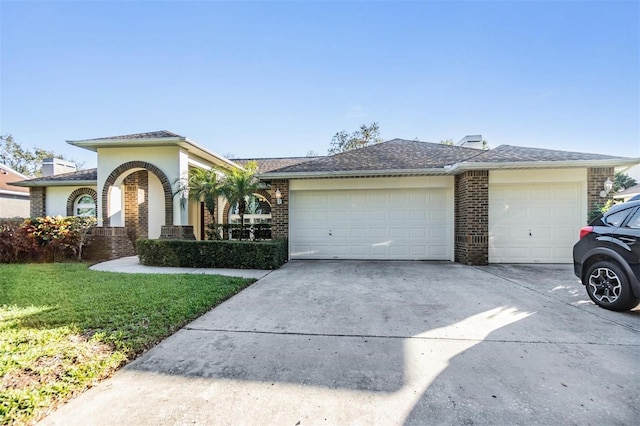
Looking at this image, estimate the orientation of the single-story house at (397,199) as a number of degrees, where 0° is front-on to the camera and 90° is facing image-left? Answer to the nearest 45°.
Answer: approximately 0°

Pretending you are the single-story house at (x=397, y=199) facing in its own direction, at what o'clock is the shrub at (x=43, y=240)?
The shrub is roughly at 3 o'clock from the single-story house.

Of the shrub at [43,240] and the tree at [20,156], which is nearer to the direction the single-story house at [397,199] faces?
the shrub

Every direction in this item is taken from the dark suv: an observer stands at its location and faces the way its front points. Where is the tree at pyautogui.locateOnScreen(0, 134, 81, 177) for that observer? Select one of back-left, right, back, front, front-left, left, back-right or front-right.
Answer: back

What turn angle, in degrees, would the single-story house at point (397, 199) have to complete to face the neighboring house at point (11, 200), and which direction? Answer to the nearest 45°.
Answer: approximately 90° to its right

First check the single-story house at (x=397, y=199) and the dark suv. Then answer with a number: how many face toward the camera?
1

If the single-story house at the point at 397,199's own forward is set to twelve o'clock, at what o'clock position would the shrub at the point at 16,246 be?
The shrub is roughly at 3 o'clock from the single-story house.

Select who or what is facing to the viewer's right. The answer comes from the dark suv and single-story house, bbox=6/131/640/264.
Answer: the dark suv

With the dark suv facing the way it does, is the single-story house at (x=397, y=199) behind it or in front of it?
behind

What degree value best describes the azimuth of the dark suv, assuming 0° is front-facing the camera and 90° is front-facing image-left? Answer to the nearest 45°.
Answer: approximately 270°
